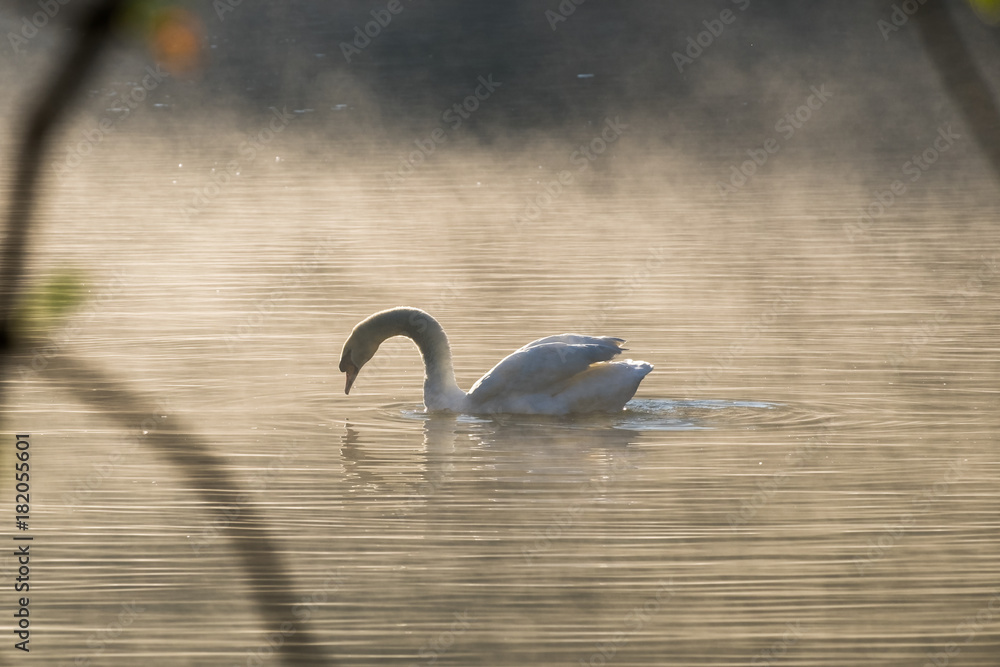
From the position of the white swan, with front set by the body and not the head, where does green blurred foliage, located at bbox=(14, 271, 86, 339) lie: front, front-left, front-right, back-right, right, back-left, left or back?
left

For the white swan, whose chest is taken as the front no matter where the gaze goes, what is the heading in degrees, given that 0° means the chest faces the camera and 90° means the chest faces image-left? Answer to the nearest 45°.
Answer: approximately 90°

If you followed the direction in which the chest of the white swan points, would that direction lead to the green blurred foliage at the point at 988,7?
no

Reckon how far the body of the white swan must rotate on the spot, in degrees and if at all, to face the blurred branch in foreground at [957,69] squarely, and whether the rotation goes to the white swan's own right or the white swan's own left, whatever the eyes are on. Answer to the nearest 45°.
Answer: approximately 90° to the white swan's own left

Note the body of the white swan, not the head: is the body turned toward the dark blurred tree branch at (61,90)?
no
